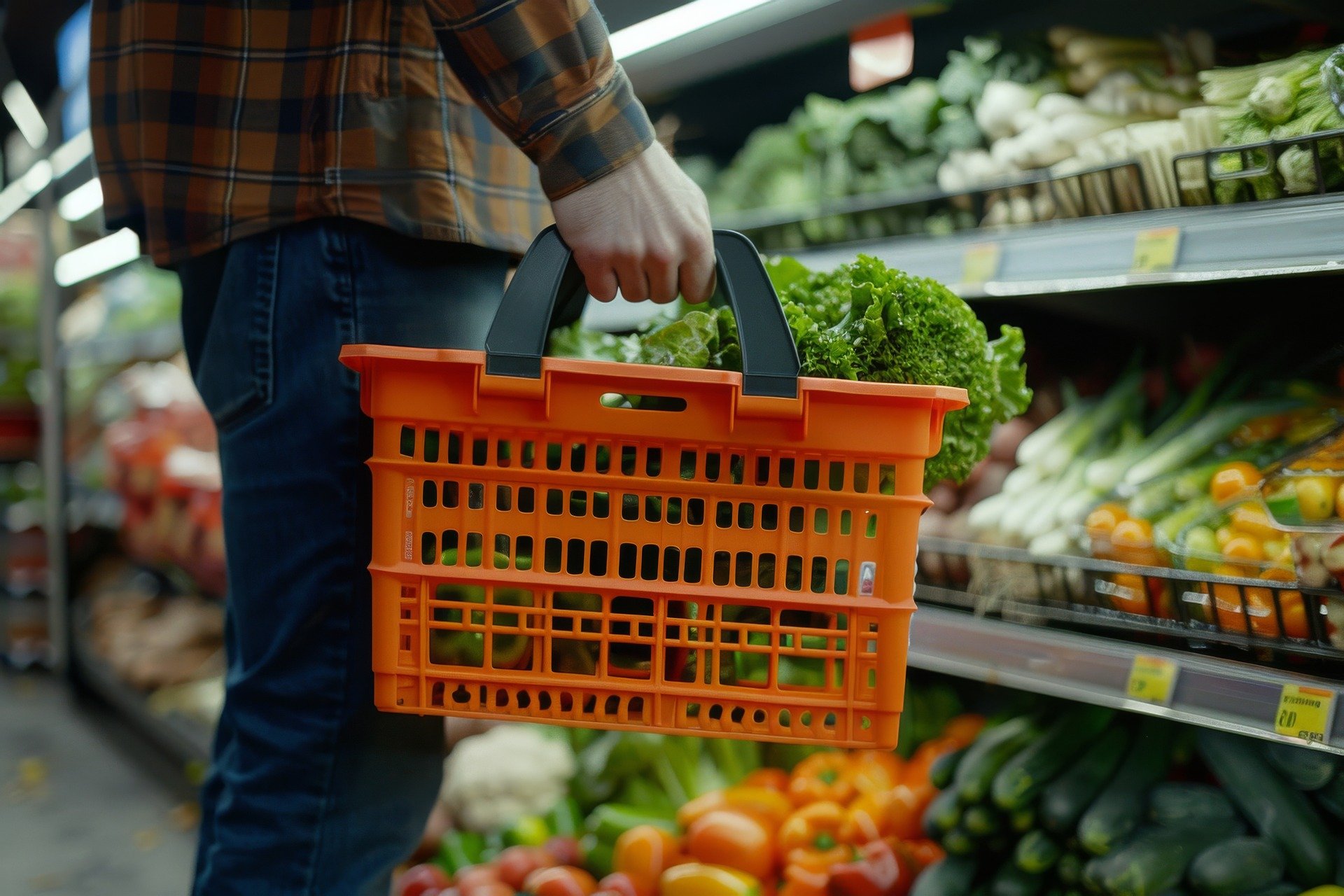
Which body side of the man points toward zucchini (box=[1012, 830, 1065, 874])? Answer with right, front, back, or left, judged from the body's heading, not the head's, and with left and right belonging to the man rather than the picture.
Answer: front

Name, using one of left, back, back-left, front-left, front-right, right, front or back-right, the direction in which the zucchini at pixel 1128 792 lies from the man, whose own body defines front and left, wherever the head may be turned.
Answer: front

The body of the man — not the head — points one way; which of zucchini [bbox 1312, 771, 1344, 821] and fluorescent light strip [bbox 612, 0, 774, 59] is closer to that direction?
the zucchini

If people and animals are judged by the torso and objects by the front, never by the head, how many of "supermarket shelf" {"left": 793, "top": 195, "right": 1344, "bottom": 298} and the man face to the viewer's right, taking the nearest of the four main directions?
1

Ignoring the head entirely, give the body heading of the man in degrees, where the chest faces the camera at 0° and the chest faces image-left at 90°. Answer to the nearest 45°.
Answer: approximately 270°

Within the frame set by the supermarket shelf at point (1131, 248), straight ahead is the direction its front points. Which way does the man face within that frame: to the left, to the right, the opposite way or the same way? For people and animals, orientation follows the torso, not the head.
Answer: the opposite way

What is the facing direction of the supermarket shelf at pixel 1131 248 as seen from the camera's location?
facing the viewer and to the left of the viewer

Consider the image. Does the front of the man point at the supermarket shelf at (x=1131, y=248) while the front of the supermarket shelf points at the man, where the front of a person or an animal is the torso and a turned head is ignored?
yes

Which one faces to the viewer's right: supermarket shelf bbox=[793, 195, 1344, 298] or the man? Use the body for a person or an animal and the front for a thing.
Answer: the man
